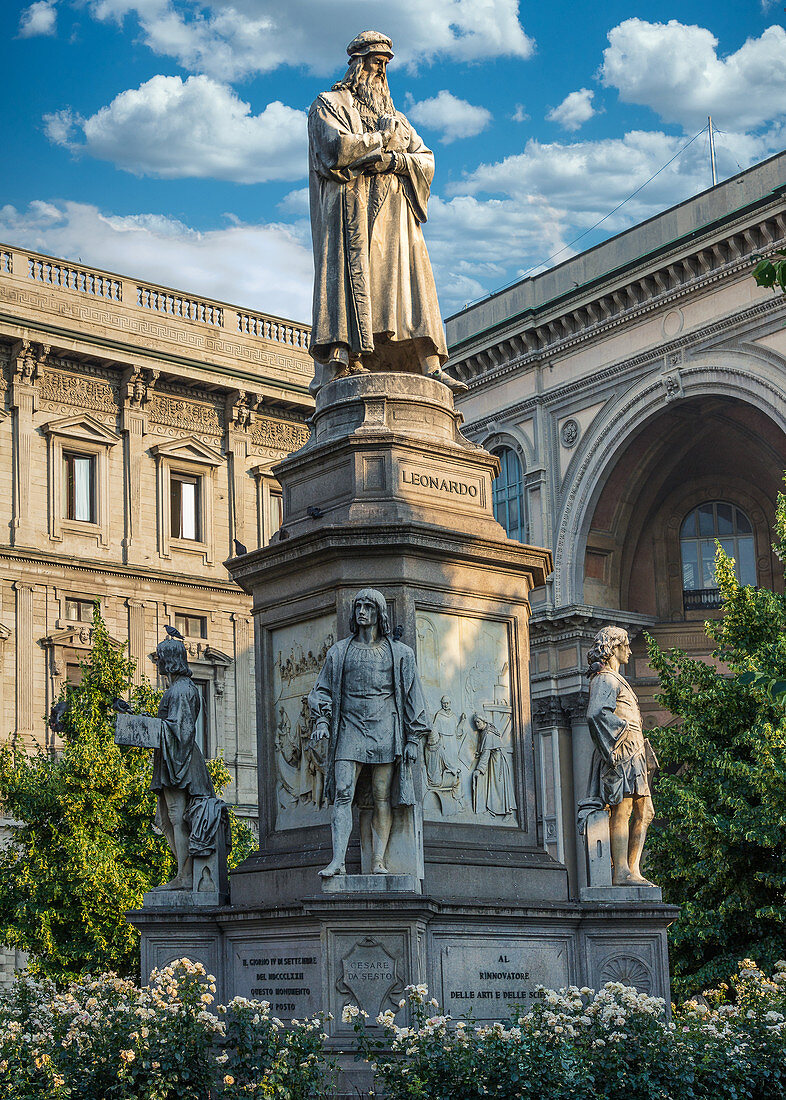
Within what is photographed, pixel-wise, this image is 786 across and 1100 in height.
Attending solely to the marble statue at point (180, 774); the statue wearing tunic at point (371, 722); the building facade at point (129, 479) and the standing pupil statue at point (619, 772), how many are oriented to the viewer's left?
1

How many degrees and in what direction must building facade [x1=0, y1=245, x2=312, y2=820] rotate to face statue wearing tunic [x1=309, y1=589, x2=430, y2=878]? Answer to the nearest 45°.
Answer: approximately 45° to its right

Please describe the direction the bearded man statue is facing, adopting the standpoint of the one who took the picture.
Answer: facing the viewer and to the right of the viewer

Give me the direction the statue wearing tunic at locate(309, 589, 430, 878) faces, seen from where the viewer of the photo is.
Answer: facing the viewer

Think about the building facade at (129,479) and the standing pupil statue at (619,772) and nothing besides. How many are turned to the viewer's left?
0

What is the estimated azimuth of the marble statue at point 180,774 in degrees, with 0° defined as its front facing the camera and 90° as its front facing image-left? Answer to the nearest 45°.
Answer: approximately 90°

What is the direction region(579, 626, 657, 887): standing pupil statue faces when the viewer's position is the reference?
facing to the right of the viewer

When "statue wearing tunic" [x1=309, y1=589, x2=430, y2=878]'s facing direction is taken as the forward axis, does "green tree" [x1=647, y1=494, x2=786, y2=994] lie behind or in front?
behind

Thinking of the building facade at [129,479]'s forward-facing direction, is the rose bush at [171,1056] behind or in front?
in front

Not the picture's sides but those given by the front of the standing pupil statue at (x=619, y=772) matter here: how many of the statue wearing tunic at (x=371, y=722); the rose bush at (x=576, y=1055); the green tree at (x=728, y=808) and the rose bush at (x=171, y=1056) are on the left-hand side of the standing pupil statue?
1
